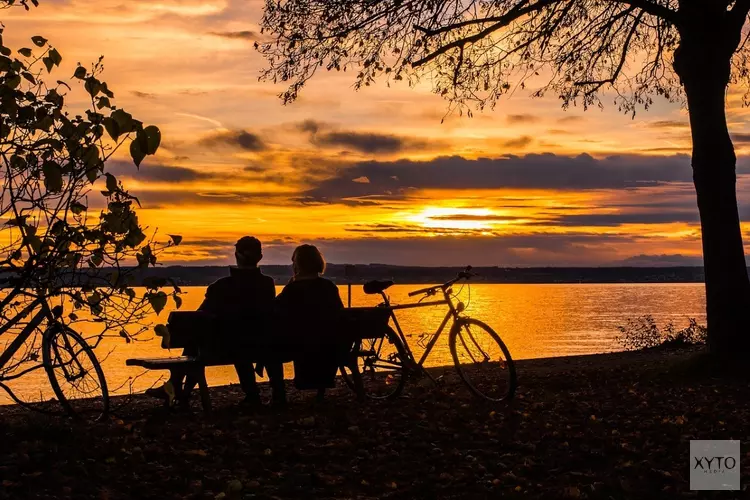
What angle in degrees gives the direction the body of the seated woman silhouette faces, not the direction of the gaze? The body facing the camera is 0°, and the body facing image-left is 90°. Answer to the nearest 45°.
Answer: approximately 180°

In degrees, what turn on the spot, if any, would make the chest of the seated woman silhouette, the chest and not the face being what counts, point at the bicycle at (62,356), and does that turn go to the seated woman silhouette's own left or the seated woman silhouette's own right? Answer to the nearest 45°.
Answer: approximately 135° to the seated woman silhouette's own left

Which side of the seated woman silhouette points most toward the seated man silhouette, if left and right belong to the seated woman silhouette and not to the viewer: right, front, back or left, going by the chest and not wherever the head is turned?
left

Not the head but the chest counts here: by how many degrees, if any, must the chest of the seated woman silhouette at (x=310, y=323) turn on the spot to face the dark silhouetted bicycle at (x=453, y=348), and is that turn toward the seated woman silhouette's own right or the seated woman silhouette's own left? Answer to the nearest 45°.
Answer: approximately 90° to the seated woman silhouette's own right
